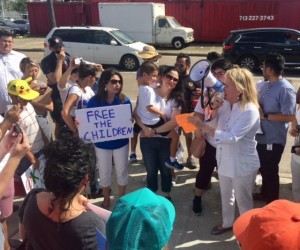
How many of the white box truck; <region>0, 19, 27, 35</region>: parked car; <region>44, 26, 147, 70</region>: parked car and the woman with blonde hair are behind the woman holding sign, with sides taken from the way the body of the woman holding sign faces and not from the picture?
3

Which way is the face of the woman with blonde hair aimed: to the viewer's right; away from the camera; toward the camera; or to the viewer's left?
to the viewer's left

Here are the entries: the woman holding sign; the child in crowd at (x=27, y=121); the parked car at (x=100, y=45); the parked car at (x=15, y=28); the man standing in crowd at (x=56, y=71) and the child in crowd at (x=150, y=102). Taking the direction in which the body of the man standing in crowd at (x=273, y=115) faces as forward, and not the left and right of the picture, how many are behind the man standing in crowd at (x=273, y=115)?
0

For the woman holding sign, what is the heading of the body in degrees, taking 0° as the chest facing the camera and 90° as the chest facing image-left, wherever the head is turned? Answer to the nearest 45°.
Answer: approximately 0°

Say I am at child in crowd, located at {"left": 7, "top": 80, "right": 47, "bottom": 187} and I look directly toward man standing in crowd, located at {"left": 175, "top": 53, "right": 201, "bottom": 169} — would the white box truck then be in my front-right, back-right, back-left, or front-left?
front-left

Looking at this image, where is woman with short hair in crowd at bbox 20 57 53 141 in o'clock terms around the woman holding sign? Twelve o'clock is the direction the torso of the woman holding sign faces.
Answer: The woman with short hair in crowd is roughly at 4 o'clock from the woman holding sign.

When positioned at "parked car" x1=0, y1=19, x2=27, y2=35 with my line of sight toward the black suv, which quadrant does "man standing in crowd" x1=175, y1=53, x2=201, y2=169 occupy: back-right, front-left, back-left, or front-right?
front-right

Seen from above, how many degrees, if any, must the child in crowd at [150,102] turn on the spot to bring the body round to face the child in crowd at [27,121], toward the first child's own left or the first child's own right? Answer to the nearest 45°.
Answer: approximately 135° to the first child's own right

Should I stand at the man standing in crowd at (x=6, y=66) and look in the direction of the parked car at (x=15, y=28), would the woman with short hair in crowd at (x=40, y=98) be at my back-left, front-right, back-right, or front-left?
back-right

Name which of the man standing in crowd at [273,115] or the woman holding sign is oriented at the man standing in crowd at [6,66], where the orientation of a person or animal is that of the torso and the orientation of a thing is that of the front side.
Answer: the man standing in crowd at [273,115]

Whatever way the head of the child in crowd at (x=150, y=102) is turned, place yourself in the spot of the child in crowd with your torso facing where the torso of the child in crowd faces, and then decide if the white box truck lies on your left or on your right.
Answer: on your left
